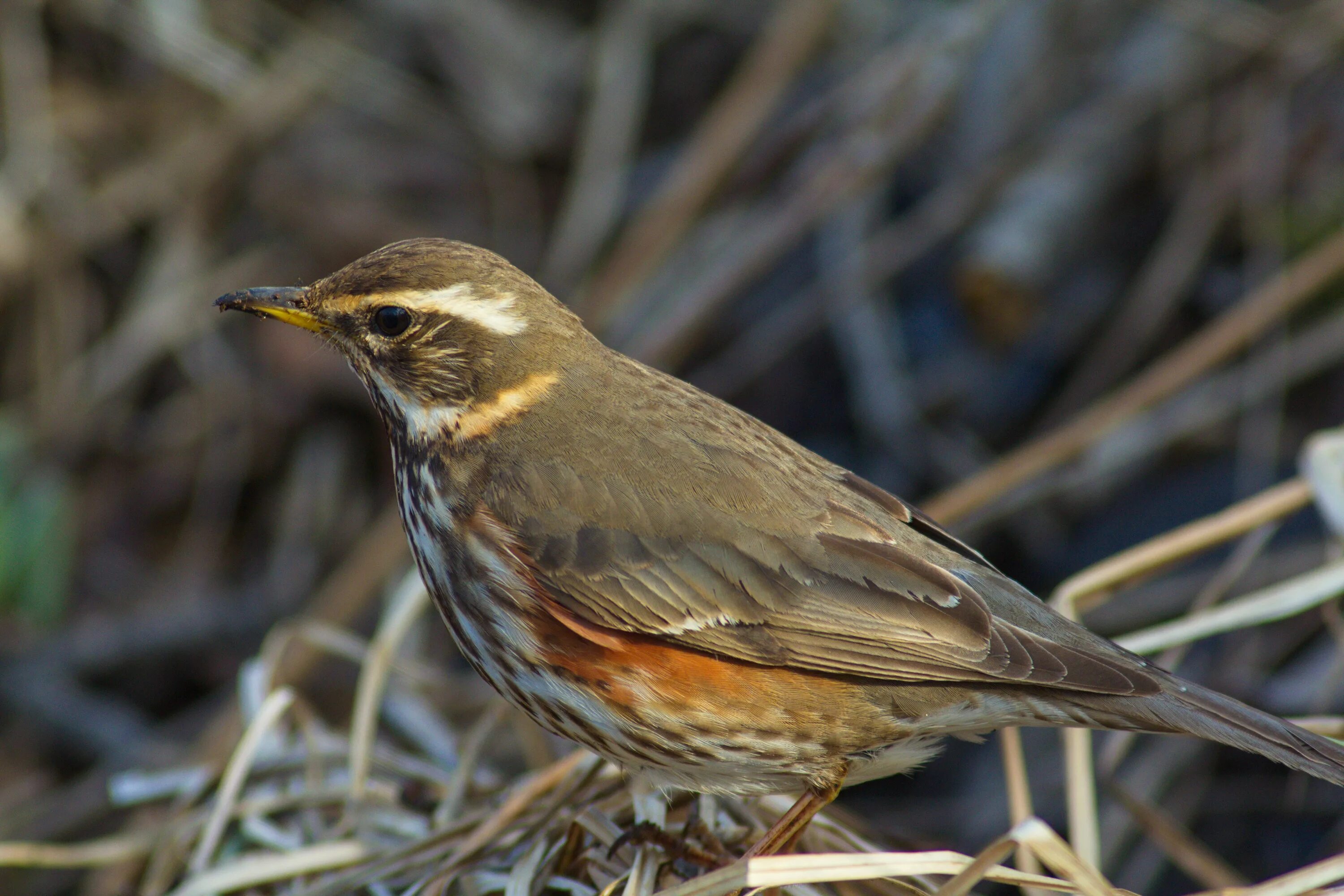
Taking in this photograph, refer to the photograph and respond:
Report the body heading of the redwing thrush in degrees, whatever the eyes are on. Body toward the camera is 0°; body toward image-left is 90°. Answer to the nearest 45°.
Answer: approximately 90°

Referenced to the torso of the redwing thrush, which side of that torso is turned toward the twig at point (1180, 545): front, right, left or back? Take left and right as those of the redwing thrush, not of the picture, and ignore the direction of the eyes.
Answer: back
